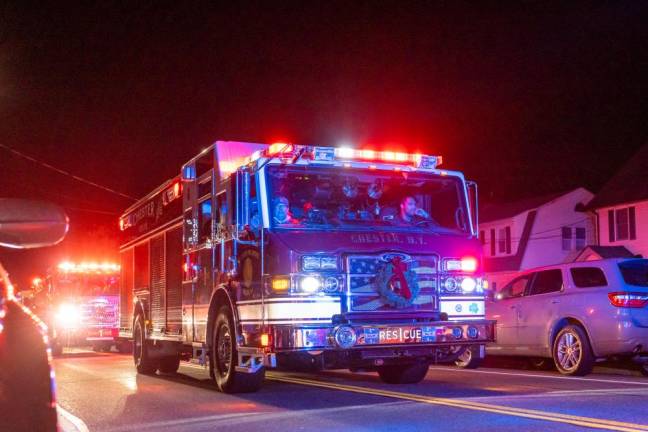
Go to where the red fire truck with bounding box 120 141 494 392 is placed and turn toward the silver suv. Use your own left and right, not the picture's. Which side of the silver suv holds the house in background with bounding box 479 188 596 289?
left

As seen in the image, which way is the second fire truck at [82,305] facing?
toward the camera

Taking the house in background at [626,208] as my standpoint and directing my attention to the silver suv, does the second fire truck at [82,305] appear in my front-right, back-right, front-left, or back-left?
front-right

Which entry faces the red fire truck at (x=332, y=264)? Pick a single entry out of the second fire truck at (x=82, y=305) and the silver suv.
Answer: the second fire truck

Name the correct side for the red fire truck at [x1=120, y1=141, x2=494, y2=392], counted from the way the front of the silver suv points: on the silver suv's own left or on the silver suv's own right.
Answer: on the silver suv's own left

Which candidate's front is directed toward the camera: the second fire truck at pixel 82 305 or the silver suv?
the second fire truck

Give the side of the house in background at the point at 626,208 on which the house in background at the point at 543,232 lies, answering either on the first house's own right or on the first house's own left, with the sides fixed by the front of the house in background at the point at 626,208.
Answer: on the first house's own right

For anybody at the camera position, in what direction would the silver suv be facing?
facing away from the viewer and to the left of the viewer

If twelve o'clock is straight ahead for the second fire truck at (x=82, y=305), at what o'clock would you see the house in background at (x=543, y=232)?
The house in background is roughly at 8 o'clock from the second fire truck.

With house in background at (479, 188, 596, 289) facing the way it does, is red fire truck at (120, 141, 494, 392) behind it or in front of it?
in front

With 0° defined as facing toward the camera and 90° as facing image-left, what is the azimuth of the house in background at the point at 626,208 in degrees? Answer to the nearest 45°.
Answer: approximately 45°

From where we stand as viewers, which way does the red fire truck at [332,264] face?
facing the viewer and to the right of the viewer

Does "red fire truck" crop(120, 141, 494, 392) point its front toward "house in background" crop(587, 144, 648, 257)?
no

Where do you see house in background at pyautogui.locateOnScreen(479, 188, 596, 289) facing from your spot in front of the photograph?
facing the viewer and to the left of the viewer

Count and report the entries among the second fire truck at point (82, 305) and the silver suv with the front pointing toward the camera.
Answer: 1
